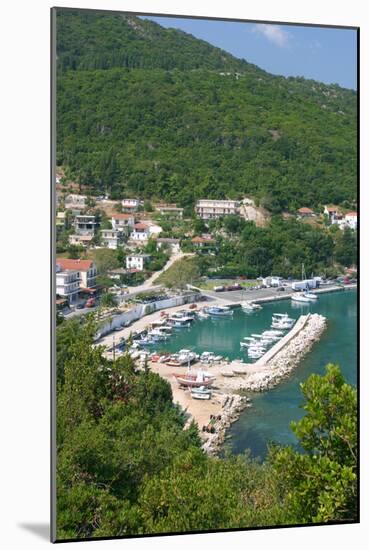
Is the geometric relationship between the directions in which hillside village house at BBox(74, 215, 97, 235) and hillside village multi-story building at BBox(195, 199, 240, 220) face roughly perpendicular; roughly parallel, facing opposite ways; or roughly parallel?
roughly parallel

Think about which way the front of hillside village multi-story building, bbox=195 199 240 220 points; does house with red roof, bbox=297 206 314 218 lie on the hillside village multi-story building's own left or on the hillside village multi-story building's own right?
on the hillside village multi-story building's own left

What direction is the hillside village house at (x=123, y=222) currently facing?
toward the camera

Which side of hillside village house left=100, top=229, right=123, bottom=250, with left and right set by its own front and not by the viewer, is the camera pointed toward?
front

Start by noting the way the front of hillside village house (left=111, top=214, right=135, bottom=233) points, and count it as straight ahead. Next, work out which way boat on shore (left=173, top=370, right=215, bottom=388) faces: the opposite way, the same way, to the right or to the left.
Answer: to the right

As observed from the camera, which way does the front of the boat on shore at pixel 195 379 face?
facing to the left of the viewer

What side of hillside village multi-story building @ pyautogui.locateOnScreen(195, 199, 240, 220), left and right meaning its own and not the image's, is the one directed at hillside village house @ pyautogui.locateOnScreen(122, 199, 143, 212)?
right

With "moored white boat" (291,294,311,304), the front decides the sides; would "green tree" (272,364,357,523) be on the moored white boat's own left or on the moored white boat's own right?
on the moored white boat's own left

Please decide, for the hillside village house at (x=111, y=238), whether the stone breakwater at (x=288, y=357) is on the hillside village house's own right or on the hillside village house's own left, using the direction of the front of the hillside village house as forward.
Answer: on the hillside village house's own left

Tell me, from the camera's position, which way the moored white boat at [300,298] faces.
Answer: facing to the left of the viewer

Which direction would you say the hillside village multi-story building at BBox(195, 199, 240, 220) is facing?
toward the camera

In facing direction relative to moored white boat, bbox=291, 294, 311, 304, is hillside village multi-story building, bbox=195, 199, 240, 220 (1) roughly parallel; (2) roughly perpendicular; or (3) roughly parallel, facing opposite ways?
roughly perpendicular

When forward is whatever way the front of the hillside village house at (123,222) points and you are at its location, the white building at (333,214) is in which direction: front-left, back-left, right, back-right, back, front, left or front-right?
left
